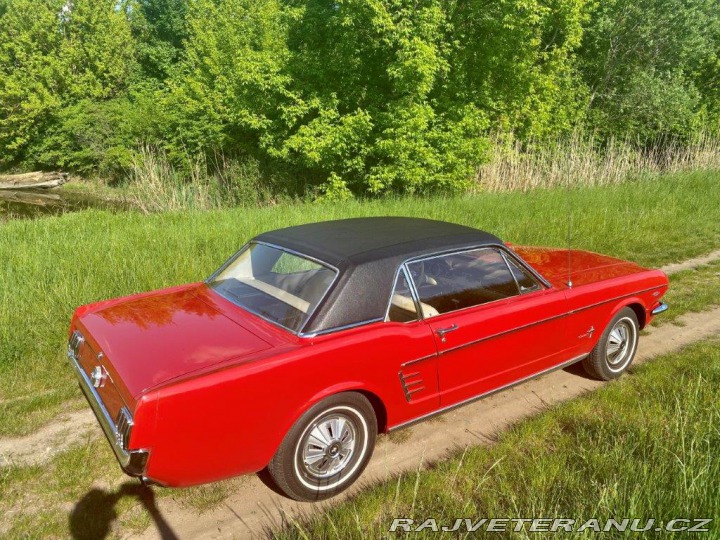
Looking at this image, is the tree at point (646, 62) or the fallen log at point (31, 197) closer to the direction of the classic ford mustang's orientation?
the tree

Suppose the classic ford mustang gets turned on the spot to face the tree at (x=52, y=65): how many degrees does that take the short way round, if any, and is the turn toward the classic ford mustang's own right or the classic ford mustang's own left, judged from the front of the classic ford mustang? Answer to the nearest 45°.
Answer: approximately 90° to the classic ford mustang's own left

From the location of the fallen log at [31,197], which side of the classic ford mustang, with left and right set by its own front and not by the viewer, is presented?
left

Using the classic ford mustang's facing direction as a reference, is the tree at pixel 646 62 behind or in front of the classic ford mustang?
in front

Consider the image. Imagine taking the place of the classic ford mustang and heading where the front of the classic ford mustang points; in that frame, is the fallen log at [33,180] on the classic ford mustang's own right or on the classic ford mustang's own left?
on the classic ford mustang's own left

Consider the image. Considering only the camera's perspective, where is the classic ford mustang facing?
facing away from the viewer and to the right of the viewer

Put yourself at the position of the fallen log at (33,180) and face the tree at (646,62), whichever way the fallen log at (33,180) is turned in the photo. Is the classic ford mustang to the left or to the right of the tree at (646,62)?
right
